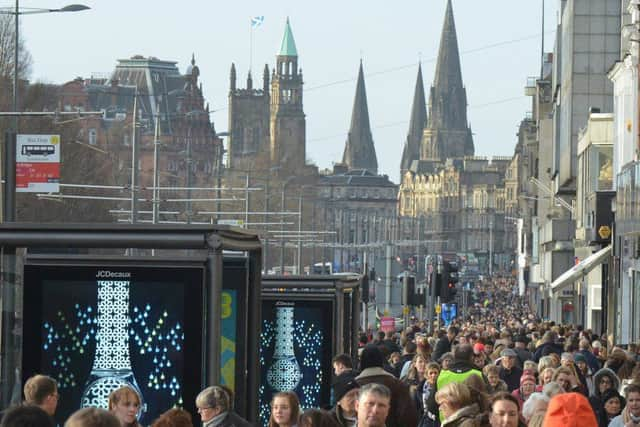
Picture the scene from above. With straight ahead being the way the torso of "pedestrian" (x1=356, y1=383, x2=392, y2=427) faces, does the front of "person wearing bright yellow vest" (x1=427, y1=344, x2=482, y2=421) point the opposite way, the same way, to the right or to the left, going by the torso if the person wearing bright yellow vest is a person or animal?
the opposite way

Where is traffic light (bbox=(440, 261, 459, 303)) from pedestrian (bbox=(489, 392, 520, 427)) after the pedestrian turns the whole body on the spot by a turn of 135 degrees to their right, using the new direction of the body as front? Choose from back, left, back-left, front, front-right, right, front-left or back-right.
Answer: front-right

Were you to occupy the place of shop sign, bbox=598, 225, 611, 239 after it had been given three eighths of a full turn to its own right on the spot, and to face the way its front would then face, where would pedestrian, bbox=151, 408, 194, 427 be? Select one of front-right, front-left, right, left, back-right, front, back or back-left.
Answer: back-left

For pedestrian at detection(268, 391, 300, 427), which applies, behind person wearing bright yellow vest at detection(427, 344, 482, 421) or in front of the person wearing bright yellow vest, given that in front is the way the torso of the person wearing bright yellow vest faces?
behind

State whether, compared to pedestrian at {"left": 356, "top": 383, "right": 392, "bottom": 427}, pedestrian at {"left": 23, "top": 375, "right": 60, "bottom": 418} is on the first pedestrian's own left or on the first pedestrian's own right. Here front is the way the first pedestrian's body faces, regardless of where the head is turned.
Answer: on the first pedestrian's own right

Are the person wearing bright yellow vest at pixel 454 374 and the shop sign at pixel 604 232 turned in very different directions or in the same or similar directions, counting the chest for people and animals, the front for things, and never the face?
very different directions

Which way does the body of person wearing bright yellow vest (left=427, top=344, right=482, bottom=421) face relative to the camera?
away from the camera

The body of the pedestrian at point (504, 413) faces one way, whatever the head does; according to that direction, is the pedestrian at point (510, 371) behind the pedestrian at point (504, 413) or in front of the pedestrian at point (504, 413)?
behind

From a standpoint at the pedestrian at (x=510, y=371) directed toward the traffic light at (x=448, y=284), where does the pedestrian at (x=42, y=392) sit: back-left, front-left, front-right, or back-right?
back-left

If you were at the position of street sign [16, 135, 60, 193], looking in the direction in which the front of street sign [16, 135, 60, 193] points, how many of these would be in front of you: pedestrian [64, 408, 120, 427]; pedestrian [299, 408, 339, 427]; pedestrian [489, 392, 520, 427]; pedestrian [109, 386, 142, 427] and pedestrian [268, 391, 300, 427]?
5

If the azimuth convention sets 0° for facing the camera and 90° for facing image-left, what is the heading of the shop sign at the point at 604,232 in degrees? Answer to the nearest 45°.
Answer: approximately 0°
